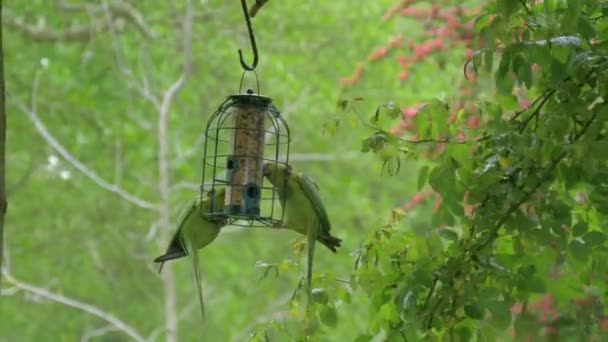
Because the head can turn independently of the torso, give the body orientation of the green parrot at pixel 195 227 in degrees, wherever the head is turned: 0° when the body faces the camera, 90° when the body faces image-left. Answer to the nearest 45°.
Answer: approximately 270°

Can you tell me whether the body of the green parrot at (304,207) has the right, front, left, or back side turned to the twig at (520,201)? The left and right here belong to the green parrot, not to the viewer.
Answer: back

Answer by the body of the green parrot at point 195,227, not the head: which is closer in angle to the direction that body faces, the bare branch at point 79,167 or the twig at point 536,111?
the twig

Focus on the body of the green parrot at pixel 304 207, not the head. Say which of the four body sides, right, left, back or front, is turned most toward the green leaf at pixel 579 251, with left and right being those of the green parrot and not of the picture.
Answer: back

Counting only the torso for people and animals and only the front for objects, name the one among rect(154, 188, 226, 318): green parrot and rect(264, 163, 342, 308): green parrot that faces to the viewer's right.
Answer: rect(154, 188, 226, 318): green parrot

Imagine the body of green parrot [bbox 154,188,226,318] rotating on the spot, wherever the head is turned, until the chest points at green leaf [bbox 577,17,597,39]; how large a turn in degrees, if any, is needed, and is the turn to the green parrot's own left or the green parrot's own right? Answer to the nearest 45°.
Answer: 0° — it already faces it

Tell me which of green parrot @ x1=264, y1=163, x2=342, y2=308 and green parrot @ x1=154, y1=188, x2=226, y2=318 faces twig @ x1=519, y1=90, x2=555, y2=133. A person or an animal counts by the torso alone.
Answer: green parrot @ x1=154, y1=188, x2=226, y2=318

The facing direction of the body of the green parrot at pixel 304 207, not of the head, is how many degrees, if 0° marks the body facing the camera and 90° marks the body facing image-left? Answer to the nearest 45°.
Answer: approximately 90°

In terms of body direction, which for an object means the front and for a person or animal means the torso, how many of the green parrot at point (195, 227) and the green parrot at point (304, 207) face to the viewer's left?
1

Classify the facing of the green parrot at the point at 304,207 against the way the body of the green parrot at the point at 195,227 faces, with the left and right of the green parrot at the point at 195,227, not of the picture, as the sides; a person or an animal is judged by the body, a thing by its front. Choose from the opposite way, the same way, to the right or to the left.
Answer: the opposite way

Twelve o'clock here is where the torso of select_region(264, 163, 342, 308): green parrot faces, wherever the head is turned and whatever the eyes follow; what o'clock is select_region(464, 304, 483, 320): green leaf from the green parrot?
The green leaf is roughly at 7 o'clock from the green parrot.
